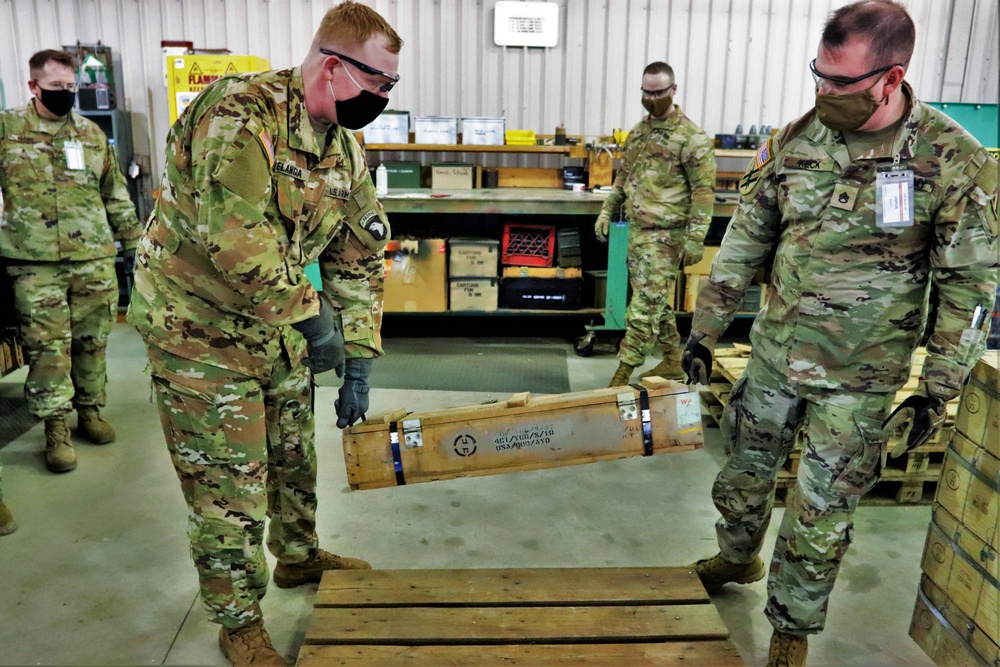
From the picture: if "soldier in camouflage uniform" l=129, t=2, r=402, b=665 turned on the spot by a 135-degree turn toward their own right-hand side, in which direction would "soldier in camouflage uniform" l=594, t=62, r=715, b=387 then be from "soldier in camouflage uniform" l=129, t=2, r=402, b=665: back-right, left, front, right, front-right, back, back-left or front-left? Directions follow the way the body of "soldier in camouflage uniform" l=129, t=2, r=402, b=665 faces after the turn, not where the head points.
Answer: back-right

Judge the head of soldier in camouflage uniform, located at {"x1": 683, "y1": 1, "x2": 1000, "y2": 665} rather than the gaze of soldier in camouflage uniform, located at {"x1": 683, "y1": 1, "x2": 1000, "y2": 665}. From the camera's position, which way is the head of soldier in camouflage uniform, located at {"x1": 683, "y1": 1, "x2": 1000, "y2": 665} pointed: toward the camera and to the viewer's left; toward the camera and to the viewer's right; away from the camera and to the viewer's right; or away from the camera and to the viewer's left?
toward the camera and to the viewer's left

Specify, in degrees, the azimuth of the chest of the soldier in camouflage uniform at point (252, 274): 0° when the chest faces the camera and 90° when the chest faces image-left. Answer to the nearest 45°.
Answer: approximately 315°

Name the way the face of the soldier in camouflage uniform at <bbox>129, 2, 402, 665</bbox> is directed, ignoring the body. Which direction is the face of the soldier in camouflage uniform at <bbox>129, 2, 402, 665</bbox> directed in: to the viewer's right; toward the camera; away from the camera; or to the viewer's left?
to the viewer's right

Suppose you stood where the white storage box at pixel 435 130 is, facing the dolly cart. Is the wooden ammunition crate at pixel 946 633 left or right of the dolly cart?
right

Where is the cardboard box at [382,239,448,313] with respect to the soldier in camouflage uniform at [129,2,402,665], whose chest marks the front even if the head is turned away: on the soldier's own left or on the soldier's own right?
on the soldier's own left

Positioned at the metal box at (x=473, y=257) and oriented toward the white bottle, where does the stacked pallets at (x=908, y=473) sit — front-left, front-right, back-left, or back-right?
back-left

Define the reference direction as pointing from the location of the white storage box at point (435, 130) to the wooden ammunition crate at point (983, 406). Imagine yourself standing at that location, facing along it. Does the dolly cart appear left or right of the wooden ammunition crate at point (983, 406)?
left

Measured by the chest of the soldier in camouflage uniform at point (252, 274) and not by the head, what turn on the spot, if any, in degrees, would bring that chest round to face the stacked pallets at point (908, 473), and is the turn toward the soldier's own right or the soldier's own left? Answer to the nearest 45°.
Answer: approximately 45° to the soldier's own left
